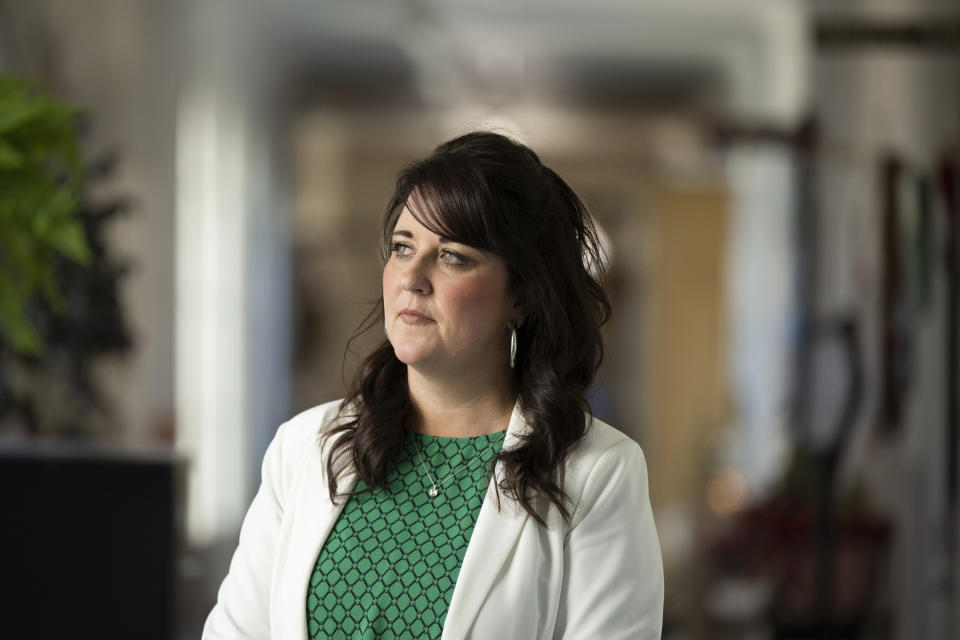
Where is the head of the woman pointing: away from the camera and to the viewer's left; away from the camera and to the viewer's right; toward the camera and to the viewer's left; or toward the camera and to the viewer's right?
toward the camera and to the viewer's left

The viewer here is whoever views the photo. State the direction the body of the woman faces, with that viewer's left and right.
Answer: facing the viewer and to the left of the viewer

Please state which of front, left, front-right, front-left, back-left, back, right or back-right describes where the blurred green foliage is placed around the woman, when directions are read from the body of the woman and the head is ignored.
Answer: right
